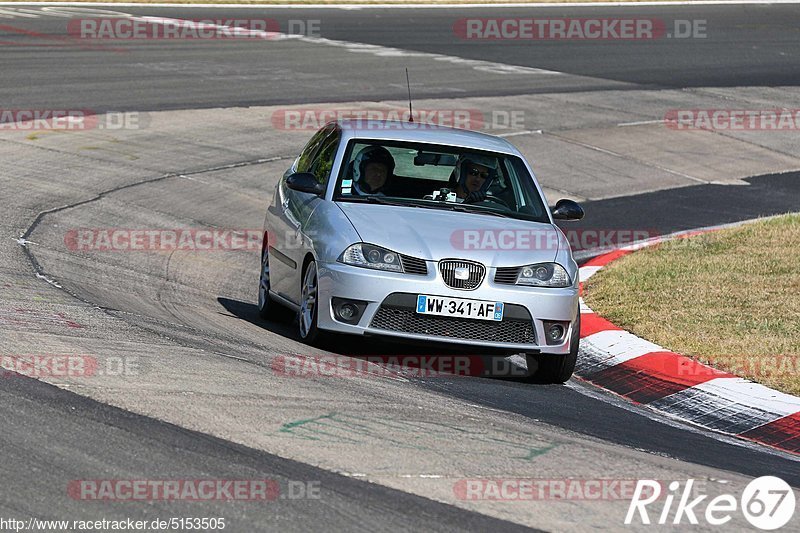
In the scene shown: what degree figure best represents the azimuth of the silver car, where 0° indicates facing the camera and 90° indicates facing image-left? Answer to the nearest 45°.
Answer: approximately 0°

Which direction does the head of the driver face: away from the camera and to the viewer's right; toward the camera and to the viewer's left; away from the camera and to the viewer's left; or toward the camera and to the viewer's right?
toward the camera and to the viewer's right
